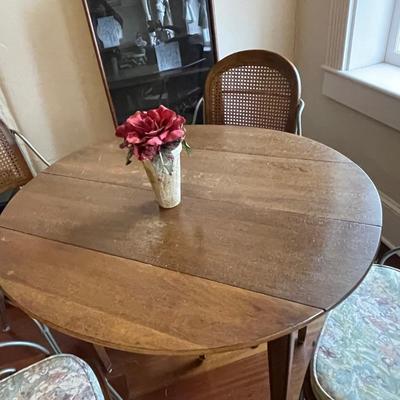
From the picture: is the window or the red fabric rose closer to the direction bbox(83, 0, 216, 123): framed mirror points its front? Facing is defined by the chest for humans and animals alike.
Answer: the red fabric rose

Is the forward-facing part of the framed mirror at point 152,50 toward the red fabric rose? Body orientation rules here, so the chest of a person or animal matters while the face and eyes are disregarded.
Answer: yes

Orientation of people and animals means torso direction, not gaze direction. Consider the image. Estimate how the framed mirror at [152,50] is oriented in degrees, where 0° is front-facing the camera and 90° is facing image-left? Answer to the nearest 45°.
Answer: approximately 0°

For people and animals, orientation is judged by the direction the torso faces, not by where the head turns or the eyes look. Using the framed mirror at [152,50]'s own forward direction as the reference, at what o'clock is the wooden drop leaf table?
The wooden drop leaf table is roughly at 12 o'clock from the framed mirror.

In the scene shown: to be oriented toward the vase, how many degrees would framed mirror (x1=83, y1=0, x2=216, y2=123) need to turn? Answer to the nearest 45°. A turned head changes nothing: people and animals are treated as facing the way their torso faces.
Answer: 0° — it already faces it

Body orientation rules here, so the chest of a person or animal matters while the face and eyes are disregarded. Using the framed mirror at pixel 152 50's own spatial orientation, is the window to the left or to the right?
on its left

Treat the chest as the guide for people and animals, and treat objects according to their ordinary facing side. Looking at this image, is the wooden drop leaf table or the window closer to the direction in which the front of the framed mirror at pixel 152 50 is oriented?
the wooden drop leaf table

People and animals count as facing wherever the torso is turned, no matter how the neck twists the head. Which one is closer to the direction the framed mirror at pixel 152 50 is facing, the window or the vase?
the vase
